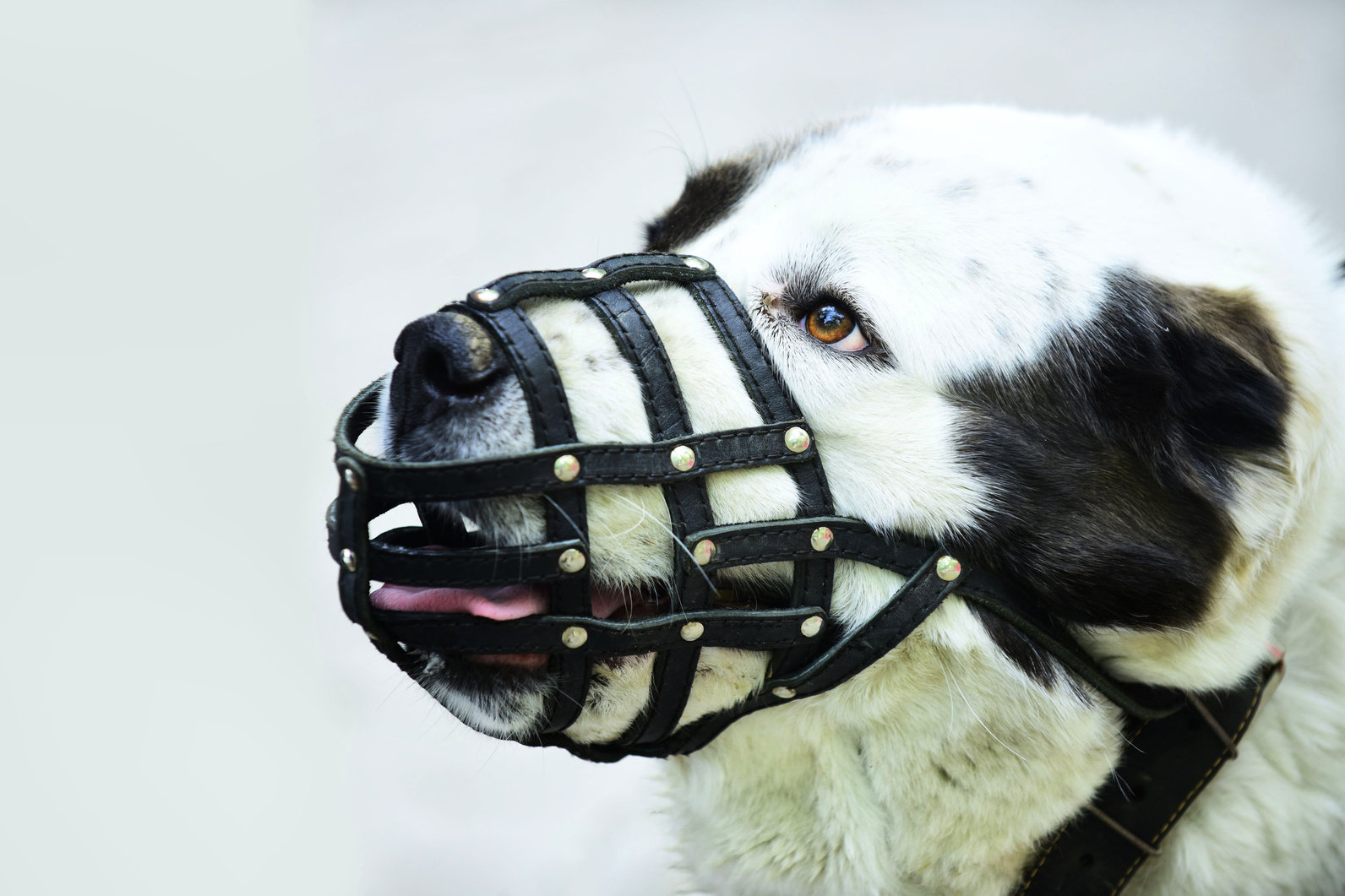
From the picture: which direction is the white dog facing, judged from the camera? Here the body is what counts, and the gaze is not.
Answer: to the viewer's left
